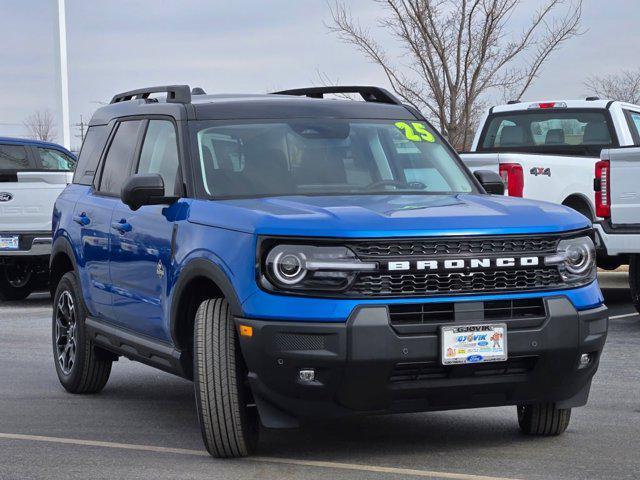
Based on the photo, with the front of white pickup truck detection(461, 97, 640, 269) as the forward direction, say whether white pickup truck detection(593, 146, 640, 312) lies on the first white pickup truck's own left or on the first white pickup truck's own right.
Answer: on the first white pickup truck's own right

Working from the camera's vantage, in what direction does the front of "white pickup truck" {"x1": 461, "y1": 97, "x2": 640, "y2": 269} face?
facing away from the viewer and to the right of the viewer

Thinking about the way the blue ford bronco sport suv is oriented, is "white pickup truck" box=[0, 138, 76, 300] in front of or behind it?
behind

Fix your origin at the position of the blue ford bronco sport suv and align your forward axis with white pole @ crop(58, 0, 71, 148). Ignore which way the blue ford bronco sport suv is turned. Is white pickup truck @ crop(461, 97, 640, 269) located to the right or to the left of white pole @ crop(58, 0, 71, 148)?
right

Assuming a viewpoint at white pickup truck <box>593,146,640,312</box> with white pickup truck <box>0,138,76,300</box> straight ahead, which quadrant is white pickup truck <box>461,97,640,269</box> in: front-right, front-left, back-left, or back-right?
front-right

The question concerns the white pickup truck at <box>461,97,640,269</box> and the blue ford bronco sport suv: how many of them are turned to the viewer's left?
0

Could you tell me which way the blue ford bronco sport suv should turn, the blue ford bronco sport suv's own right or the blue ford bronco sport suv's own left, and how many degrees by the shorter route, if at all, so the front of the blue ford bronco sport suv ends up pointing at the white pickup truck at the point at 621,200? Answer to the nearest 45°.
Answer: approximately 90° to the blue ford bronco sport suv's own left
